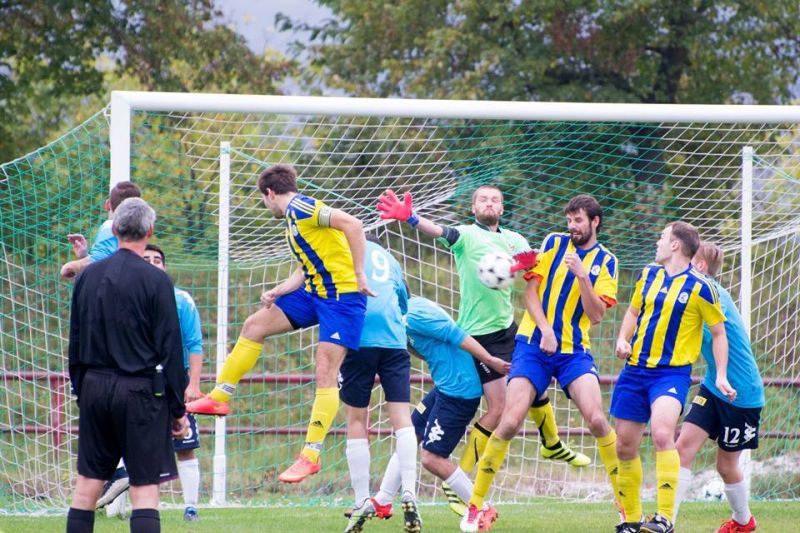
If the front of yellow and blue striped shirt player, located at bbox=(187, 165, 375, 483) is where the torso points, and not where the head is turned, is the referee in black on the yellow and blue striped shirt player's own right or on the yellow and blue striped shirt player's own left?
on the yellow and blue striped shirt player's own left

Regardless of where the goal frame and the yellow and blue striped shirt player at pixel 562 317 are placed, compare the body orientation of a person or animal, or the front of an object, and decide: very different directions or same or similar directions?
same or similar directions

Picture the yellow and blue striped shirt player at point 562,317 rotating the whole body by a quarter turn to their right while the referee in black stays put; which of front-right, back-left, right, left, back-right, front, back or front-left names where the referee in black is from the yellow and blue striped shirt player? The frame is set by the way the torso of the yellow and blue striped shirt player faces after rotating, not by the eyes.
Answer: front-left

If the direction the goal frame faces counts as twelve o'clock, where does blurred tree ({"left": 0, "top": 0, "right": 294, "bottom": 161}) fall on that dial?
The blurred tree is roughly at 5 o'clock from the goal frame.

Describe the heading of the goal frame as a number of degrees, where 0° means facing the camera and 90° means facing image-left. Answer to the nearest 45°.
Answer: approximately 0°

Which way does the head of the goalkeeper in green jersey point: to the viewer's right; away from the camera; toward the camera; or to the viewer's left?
toward the camera

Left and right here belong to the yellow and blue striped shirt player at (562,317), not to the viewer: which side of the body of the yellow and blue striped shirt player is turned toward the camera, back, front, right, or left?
front

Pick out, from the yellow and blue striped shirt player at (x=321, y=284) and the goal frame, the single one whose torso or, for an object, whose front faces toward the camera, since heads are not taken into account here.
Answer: the goal frame

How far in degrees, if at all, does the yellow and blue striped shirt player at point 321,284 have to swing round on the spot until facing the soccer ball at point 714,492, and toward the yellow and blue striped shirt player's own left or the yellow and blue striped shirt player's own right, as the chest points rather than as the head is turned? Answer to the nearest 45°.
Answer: approximately 135° to the yellow and blue striped shirt player's own right
